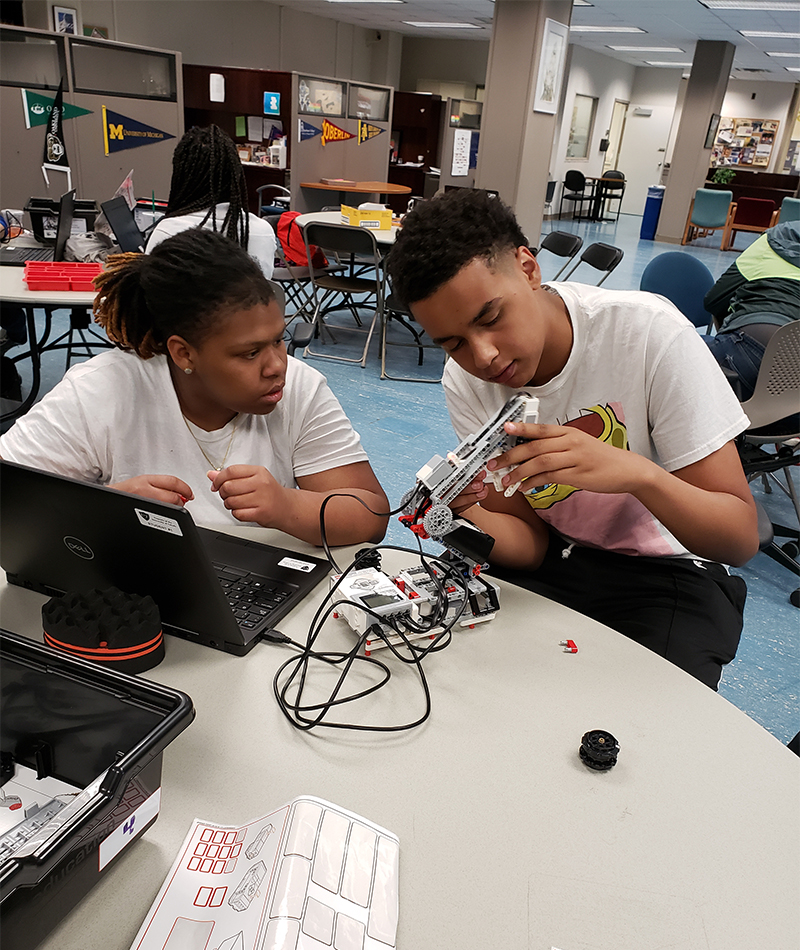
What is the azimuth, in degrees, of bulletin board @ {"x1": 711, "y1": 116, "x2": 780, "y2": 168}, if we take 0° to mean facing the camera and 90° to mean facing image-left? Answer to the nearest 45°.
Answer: approximately 0°

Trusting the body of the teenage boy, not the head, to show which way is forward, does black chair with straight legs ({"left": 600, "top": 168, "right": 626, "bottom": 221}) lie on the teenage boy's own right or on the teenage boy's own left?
on the teenage boy's own right

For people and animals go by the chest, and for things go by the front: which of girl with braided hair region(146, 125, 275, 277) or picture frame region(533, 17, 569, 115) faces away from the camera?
the girl with braided hair

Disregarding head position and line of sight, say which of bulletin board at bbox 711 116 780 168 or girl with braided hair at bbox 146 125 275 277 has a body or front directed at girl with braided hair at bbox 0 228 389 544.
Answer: the bulletin board

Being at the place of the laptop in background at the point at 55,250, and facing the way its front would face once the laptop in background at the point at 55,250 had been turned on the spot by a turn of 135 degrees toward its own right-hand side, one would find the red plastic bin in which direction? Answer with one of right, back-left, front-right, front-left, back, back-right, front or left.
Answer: back-right

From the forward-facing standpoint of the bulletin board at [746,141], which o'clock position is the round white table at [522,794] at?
The round white table is roughly at 12 o'clock from the bulletin board.

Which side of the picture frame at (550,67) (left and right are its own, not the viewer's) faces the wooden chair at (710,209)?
left

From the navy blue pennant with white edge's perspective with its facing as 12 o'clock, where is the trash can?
The trash can is roughly at 8 o'clock from the navy blue pennant with white edge.

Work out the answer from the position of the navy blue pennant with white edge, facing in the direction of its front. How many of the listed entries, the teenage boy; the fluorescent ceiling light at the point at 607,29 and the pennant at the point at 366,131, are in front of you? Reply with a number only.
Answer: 1

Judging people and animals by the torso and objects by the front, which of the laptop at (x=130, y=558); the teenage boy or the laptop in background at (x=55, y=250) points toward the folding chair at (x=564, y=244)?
the laptop

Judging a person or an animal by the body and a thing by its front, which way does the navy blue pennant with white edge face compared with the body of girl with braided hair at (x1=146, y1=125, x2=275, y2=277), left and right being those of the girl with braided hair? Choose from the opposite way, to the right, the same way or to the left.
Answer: the opposite way

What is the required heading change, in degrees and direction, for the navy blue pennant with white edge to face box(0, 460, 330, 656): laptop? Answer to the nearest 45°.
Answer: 0° — it already faces it

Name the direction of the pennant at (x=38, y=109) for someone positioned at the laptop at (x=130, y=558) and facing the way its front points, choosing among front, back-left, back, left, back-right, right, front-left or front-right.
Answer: front-left

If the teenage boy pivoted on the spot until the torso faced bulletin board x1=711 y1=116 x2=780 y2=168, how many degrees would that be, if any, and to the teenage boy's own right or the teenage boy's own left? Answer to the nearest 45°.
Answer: approximately 135° to the teenage boy's own right

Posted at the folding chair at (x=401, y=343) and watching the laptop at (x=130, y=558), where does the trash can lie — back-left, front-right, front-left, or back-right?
back-left

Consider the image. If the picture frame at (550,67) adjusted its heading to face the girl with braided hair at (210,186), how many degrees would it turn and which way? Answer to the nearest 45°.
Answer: approximately 45° to its right

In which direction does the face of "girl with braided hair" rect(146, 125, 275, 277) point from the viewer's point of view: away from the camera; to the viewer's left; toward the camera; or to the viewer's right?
away from the camera

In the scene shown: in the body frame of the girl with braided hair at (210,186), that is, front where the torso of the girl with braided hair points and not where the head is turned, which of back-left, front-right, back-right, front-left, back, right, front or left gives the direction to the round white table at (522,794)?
back

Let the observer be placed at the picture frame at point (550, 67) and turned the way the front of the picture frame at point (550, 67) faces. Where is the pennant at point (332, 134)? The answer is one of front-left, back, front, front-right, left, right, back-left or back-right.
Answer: back-right

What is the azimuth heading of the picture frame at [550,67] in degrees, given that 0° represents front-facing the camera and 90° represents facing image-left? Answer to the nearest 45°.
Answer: approximately 315°

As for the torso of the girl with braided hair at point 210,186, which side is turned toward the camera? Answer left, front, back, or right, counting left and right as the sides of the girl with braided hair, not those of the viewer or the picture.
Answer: back
